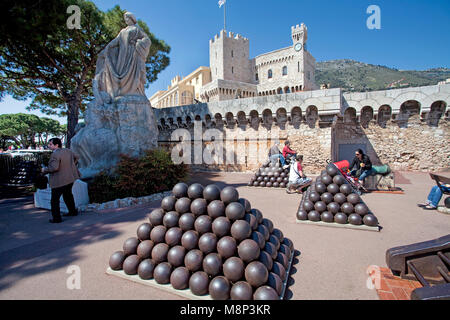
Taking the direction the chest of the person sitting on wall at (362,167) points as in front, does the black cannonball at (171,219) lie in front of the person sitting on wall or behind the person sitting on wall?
in front

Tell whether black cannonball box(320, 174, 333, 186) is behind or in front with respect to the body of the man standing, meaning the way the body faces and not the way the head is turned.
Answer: behind

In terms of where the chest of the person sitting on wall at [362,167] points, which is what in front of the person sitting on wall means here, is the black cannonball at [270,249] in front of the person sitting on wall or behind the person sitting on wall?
in front

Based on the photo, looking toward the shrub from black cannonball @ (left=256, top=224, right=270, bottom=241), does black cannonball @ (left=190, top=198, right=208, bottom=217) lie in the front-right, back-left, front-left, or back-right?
front-left

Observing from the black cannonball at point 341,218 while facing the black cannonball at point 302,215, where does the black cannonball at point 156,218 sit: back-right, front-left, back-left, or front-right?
front-left

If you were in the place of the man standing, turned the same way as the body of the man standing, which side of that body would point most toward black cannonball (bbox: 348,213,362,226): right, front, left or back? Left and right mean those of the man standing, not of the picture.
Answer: back

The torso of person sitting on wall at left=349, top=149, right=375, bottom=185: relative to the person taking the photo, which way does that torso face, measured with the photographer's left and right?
facing the viewer and to the left of the viewer
